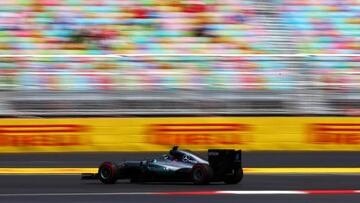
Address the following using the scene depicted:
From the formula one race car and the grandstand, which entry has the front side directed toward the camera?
the grandstand

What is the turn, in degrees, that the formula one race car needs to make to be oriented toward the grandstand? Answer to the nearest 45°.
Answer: approximately 45° to its right

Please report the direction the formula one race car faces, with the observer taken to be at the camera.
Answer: facing away from the viewer and to the left of the viewer

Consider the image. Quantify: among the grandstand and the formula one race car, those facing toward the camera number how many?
1

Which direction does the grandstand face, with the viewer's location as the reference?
facing the viewer

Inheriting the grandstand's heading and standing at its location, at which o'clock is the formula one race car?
The formula one race car is roughly at 12 o'clock from the grandstand.
